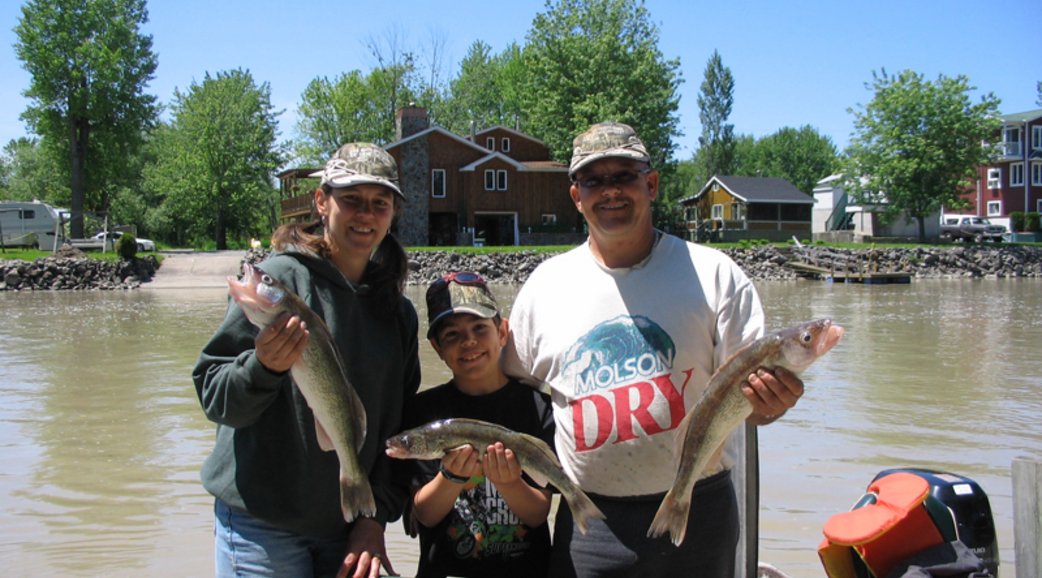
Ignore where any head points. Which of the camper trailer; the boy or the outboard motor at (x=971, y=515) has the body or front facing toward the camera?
the boy

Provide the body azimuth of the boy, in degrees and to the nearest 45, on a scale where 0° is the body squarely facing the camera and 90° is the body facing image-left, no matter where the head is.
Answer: approximately 0°

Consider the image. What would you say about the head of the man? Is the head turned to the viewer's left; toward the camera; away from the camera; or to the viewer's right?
toward the camera

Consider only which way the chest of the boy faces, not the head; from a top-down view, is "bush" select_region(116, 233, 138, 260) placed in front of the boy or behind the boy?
behind

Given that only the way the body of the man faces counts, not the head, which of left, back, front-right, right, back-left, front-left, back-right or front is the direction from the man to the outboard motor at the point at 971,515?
left

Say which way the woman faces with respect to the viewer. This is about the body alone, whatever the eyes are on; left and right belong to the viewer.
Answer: facing the viewer and to the right of the viewer

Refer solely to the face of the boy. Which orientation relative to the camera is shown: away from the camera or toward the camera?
toward the camera

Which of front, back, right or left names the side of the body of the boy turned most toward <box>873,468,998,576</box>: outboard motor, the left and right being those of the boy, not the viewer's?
left

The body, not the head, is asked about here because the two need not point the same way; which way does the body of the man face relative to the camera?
toward the camera
